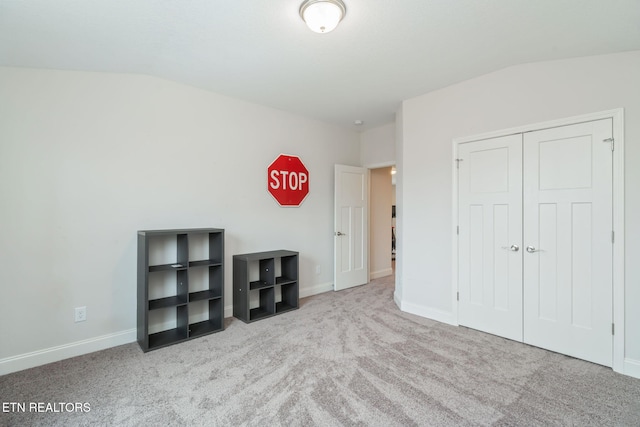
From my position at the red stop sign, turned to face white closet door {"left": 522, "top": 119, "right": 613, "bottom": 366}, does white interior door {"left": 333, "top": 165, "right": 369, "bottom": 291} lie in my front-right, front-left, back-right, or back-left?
front-left

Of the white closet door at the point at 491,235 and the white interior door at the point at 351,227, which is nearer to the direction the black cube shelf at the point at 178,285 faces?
the white closet door

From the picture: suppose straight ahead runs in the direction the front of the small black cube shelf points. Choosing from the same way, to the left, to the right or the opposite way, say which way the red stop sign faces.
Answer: the same way

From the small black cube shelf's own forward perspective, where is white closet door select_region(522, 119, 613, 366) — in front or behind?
in front

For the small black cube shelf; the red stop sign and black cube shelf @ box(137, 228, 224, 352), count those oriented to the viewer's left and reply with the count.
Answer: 0

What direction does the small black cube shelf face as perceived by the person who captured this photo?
facing the viewer and to the right of the viewer

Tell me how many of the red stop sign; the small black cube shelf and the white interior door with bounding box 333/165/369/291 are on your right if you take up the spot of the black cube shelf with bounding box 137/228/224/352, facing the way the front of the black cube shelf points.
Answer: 0

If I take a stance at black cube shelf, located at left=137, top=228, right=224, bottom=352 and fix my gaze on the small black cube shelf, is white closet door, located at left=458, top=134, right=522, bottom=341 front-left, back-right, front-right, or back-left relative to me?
front-right

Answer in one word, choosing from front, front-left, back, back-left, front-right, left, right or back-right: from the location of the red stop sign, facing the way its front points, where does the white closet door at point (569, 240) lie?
front

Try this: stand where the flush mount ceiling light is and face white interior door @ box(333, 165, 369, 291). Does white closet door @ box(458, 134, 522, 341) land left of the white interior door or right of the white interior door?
right

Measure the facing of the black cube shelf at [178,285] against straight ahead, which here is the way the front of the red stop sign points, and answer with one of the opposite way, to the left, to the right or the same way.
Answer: the same way

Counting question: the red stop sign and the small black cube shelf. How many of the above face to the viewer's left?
0

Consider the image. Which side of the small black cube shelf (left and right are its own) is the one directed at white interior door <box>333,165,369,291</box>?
left

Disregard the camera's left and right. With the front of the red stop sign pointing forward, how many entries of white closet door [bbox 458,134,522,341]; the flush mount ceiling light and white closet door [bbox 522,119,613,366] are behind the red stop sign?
0

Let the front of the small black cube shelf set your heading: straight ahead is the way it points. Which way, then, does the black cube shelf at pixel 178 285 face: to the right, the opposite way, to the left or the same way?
the same way

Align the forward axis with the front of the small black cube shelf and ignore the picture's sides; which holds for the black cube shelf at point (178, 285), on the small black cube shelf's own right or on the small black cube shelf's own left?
on the small black cube shelf's own right

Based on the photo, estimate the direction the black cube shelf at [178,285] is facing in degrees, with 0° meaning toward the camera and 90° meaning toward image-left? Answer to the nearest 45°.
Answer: approximately 315°
